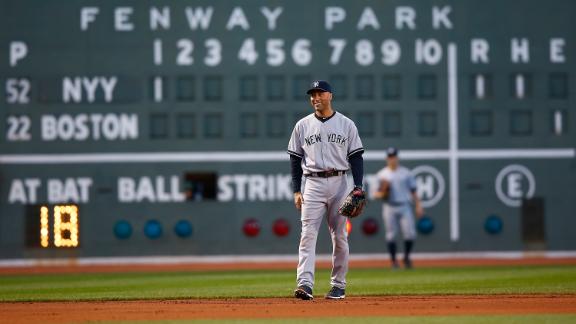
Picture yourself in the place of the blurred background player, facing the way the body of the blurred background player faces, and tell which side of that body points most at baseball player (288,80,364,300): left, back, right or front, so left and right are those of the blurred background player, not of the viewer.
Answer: front

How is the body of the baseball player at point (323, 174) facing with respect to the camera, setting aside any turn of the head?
toward the camera

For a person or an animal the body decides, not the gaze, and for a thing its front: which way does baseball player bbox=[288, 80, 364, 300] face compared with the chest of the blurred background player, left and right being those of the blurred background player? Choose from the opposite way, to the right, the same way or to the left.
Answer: the same way

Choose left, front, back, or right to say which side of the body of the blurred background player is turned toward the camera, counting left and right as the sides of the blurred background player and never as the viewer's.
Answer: front

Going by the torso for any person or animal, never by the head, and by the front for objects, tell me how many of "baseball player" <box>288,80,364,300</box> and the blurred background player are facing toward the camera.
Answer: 2

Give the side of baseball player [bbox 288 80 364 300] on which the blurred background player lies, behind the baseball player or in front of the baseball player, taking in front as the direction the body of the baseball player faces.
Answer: behind
